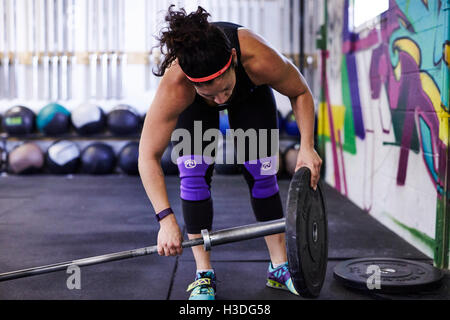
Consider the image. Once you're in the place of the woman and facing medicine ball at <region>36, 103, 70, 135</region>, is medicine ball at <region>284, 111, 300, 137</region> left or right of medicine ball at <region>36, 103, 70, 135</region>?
right

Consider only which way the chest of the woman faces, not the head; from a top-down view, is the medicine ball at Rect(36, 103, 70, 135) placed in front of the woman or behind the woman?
behind

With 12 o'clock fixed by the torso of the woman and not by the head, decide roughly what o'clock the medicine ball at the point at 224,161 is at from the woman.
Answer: The medicine ball is roughly at 6 o'clock from the woman.

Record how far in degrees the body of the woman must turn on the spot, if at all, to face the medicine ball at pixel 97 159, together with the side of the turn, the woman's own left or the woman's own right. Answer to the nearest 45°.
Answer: approximately 180°

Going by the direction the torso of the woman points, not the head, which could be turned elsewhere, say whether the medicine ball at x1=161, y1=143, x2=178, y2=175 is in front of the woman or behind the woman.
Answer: behind

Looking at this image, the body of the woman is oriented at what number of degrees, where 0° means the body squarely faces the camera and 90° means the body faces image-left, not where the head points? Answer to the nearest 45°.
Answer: approximately 0°

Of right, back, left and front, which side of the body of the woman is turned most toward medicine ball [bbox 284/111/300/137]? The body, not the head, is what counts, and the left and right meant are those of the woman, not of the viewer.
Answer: back

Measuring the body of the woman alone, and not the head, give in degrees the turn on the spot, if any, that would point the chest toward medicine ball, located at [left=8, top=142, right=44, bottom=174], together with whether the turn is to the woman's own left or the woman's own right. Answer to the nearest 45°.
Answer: approximately 135° to the woman's own right

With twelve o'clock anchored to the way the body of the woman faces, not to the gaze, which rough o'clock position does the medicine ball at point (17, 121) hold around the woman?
The medicine ball is roughly at 5 o'clock from the woman.

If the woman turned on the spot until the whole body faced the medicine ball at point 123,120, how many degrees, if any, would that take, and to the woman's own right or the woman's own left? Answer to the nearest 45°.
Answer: approximately 180°

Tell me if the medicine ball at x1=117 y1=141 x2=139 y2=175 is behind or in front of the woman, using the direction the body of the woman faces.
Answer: behind

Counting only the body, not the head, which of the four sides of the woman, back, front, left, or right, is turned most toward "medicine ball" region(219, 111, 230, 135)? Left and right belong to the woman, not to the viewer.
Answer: back
